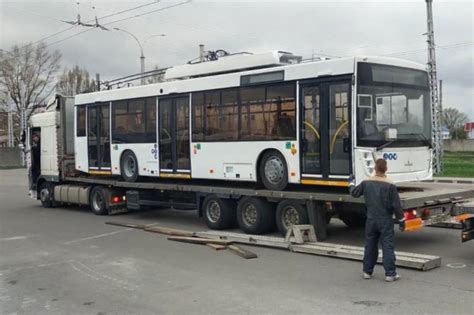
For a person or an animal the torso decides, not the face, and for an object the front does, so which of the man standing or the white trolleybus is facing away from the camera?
the man standing

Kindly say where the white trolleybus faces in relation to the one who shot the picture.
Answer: facing the viewer and to the right of the viewer

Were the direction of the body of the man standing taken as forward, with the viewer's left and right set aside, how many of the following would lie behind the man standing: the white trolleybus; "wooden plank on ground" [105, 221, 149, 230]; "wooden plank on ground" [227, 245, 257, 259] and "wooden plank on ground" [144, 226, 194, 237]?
0

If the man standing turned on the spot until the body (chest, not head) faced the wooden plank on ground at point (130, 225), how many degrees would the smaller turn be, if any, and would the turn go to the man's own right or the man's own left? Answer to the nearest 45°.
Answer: approximately 45° to the man's own left

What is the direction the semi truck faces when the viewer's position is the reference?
facing away from the viewer and to the left of the viewer

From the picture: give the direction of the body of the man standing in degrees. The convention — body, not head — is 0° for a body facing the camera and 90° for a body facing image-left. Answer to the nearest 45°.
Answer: approximately 180°

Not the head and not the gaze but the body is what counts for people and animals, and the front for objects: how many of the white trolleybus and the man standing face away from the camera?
1
